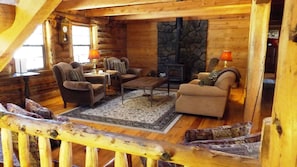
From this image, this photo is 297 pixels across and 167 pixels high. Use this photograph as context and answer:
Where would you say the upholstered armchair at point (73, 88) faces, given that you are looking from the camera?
facing the viewer and to the right of the viewer

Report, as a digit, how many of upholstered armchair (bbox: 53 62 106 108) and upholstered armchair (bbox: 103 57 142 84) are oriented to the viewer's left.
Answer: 0

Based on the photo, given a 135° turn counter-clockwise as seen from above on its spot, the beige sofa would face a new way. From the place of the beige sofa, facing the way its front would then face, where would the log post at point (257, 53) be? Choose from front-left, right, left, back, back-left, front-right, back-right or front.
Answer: front

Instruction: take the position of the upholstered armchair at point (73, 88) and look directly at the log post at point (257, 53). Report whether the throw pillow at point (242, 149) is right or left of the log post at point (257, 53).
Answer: right

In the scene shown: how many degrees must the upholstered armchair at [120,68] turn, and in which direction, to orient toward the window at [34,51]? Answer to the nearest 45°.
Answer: approximately 90° to its right

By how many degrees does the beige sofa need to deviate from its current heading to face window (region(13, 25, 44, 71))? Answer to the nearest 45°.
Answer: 0° — it already faces it

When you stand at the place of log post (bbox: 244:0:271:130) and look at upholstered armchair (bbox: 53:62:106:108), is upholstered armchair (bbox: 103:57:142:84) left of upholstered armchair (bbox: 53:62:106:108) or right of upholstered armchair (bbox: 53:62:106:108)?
right

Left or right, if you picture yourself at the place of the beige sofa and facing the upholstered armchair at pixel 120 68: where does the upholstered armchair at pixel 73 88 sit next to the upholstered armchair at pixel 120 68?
left

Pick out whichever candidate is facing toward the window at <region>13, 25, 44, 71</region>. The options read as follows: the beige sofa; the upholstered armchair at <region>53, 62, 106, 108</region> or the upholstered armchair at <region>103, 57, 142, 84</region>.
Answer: the beige sofa

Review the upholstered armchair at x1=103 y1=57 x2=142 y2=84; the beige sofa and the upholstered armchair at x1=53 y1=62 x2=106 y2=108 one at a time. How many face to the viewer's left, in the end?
1

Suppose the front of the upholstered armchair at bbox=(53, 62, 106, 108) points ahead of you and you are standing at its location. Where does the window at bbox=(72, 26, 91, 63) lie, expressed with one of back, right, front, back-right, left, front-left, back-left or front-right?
back-left

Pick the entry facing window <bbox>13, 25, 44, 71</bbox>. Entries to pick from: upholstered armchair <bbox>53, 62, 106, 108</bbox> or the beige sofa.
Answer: the beige sofa

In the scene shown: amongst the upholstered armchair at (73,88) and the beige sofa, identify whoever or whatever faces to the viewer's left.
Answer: the beige sofa

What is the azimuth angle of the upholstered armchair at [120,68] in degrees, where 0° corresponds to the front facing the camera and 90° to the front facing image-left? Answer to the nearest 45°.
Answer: approximately 315°

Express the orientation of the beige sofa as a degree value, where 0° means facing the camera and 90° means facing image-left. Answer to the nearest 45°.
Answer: approximately 90°

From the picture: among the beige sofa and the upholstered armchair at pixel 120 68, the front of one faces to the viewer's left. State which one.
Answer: the beige sofa

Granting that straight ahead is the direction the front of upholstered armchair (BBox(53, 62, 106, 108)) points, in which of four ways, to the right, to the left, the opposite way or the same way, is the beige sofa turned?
the opposite way
